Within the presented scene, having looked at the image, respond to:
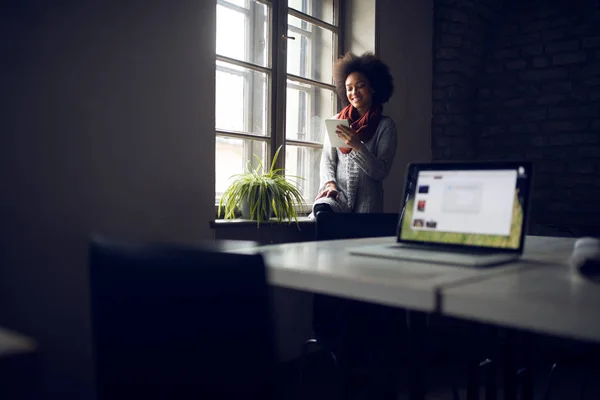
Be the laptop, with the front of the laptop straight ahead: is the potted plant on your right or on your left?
on your right

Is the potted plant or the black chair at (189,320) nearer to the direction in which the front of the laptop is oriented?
the black chair

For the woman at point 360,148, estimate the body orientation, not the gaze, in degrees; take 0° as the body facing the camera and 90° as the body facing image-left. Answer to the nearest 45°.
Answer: approximately 45°

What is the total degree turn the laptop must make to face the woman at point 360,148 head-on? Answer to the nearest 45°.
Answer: approximately 135° to its right
